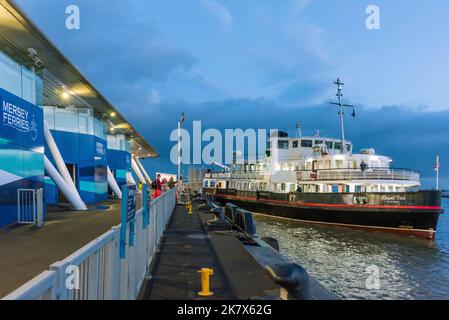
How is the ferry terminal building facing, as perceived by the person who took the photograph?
facing the viewer and to the right of the viewer

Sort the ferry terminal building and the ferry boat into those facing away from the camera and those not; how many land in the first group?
0

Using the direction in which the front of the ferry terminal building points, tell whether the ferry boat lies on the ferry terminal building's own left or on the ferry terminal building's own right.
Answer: on the ferry terminal building's own left

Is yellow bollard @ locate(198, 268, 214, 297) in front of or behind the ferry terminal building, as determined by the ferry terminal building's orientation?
in front
